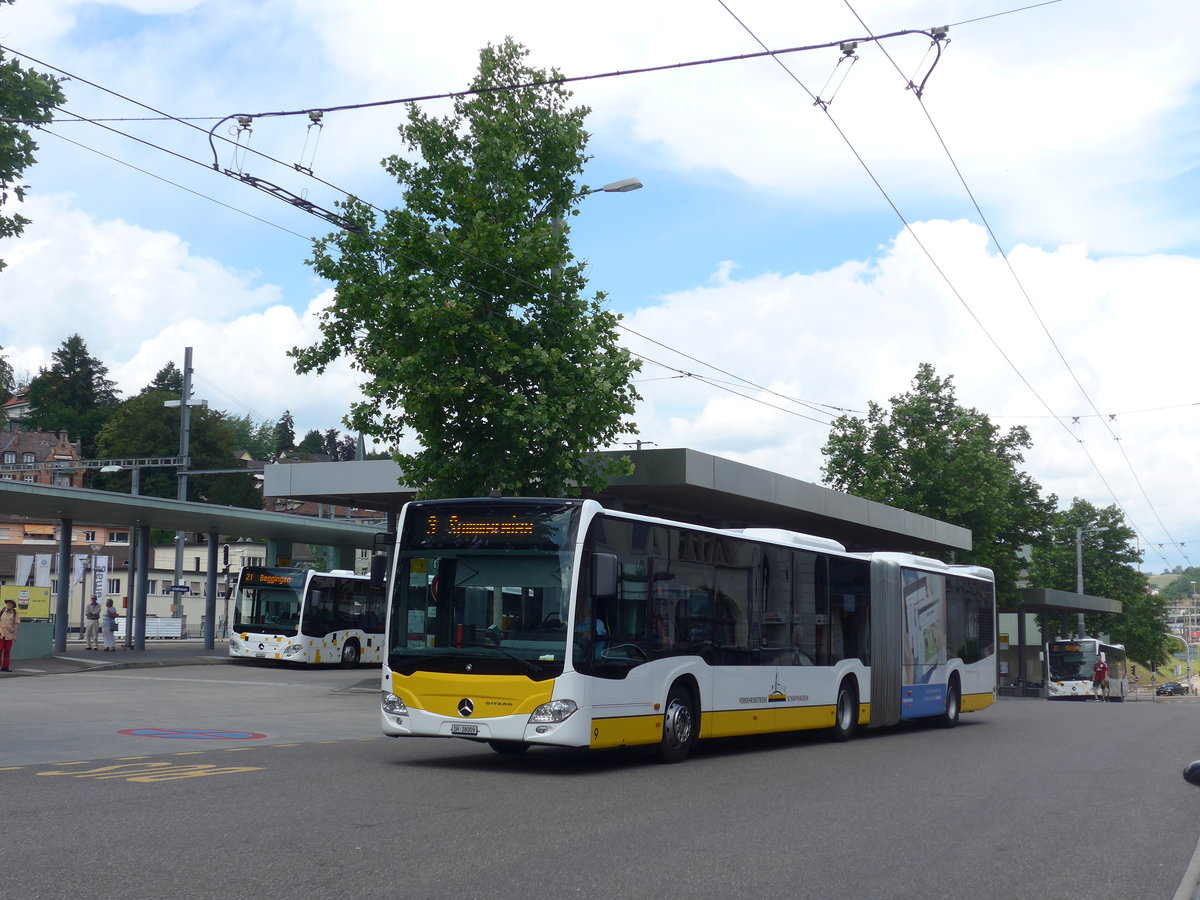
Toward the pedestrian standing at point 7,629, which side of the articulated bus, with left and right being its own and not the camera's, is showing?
right

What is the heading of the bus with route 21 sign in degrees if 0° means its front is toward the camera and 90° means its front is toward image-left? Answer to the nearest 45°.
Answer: approximately 45°

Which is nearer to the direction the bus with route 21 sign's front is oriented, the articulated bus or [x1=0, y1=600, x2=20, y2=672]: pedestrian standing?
the pedestrian standing

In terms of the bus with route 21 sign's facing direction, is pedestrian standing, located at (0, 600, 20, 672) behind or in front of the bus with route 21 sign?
in front

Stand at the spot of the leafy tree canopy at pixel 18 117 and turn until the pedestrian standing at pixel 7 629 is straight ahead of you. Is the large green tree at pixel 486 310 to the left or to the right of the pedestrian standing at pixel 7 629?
right

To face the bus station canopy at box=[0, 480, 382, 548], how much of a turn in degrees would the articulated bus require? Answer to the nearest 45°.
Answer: approximately 90° to its right

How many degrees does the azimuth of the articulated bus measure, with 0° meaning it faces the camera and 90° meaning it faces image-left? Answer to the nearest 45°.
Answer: approximately 45°

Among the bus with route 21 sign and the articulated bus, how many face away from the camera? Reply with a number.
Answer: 0

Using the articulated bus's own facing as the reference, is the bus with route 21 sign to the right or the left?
on its right

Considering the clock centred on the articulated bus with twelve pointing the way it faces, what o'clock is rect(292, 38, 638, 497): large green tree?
The large green tree is roughly at 4 o'clock from the articulated bus.

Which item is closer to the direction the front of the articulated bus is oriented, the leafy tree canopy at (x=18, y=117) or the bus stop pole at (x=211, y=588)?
the leafy tree canopy

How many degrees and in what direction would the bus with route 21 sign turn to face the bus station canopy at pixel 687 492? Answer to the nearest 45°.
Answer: approximately 90° to its left
